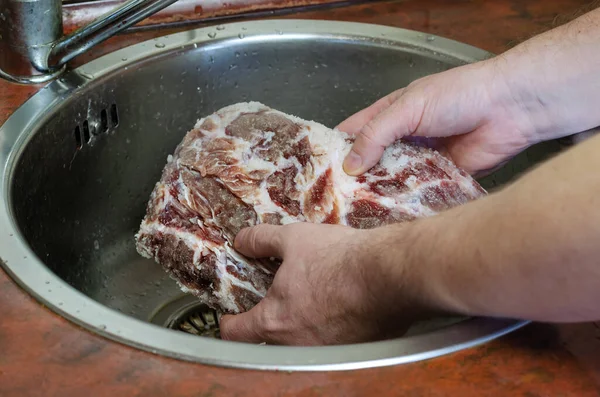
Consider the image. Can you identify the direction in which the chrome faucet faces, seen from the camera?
facing to the right of the viewer
